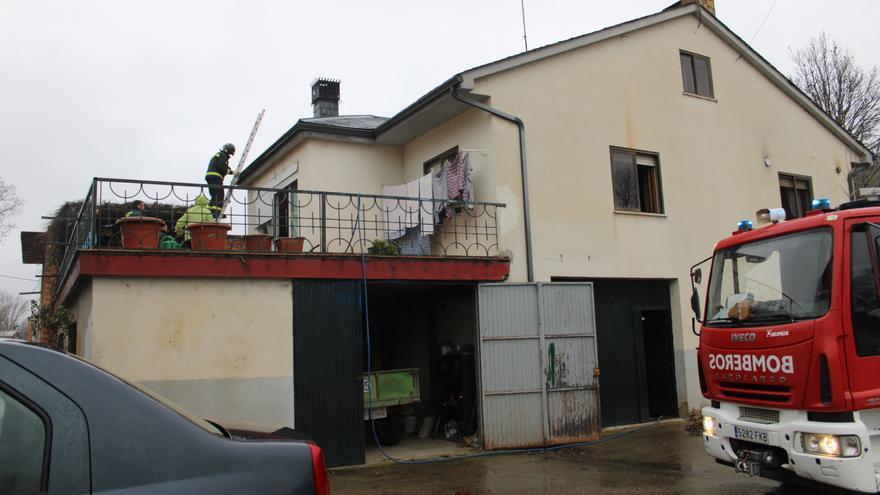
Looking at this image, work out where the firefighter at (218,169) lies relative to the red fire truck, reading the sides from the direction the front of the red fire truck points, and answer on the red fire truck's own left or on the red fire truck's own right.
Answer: on the red fire truck's own right

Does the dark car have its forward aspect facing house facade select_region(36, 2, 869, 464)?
no

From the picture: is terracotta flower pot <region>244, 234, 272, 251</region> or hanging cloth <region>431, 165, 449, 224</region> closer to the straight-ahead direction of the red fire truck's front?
the terracotta flower pot

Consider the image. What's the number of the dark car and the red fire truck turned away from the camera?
0

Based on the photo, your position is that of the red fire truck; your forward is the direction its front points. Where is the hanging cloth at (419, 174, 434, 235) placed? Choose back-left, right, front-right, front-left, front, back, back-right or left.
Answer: right

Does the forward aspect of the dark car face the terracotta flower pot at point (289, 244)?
no

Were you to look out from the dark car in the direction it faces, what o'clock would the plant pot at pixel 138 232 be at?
The plant pot is roughly at 3 o'clock from the dark car.

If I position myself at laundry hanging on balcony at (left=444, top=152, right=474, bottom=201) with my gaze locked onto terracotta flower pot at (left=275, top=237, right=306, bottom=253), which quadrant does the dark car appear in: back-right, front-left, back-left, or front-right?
front-left

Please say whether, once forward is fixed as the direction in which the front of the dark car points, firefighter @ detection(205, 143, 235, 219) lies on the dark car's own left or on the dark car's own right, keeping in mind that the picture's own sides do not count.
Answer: on the dark car's own right

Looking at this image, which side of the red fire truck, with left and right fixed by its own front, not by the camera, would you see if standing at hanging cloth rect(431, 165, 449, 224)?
right

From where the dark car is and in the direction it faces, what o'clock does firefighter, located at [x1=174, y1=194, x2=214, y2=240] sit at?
The firefighter is roughly at 3 o'clock from the dark car.

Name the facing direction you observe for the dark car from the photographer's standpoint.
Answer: facing to the left of the viewer

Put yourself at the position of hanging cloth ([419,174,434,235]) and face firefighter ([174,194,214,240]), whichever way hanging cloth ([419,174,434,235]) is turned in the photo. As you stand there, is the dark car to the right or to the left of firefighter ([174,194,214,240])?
left

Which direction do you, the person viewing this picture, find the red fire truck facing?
facing the viewer and to the left of the viewer

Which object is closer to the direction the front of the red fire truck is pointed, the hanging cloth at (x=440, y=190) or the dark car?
the dark car

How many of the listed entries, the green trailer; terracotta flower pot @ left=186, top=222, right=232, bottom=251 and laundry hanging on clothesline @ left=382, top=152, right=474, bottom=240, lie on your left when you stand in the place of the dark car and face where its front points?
0

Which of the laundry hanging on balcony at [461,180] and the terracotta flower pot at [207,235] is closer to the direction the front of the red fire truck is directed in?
the terracotta flower pot
